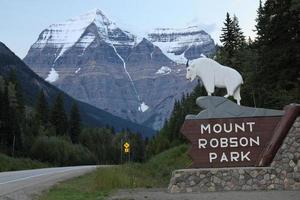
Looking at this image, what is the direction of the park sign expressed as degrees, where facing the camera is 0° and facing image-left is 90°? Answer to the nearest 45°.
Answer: approximately 0°

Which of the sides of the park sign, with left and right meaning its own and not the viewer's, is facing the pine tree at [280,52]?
back
